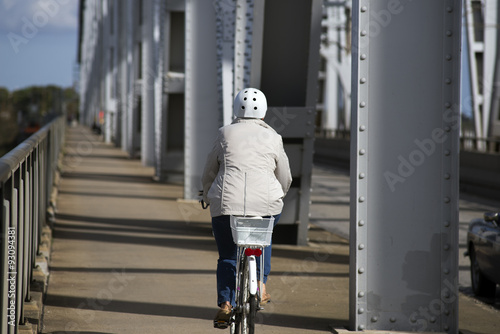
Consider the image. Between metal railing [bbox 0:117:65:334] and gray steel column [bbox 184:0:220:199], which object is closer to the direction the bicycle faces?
the gray steel column

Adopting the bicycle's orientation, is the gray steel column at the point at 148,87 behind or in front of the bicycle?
in front

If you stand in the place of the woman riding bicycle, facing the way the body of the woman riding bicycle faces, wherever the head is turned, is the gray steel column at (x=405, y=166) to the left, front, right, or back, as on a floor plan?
right

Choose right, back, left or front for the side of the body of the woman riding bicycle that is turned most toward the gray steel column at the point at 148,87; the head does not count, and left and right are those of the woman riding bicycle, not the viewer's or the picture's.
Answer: front

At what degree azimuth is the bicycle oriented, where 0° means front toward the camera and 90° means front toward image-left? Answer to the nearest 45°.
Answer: approximately 180°

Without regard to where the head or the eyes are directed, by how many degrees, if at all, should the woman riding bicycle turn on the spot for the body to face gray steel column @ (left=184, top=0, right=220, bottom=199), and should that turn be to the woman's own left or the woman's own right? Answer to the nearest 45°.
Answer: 0° — they already face it

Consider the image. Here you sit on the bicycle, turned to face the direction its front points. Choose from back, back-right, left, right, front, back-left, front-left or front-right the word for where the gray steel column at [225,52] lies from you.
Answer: front

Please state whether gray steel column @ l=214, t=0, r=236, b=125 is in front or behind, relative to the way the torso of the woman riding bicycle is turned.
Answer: in front

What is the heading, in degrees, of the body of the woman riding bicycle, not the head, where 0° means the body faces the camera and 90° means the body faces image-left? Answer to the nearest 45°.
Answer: approximately 180°

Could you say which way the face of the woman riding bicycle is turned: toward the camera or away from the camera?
away from the camera
